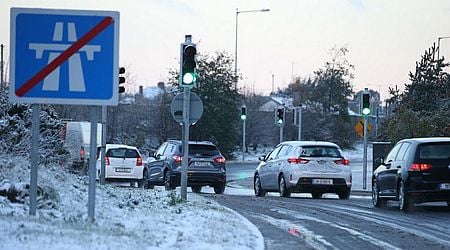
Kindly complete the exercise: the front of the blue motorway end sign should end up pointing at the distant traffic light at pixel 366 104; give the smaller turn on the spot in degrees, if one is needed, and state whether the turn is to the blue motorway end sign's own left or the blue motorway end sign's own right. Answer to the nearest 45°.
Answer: approximately 135° to the blue motorway end sign's own left

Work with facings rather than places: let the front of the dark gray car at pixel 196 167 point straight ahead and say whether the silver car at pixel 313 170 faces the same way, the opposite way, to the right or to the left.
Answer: the same way

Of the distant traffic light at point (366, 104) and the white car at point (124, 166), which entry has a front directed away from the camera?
the white car

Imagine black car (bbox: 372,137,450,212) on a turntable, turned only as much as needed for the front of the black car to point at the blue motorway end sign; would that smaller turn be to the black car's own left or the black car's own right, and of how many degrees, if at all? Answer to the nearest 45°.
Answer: approximately 90° to the black car's own left

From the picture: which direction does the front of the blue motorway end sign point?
toward the camera

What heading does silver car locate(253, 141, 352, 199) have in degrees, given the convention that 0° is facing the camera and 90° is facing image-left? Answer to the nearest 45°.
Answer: approximately 135°

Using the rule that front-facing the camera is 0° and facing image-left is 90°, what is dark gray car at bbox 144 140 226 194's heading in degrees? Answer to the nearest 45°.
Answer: approximately 135°

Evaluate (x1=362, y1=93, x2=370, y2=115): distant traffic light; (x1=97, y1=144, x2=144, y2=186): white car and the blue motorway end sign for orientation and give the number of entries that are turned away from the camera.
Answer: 1

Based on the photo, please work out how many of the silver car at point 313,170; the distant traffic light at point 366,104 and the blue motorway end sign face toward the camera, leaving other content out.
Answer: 2

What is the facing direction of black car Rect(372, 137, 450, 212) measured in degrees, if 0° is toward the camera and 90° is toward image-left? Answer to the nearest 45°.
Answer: approximately 135°

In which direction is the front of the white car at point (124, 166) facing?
away from the camera

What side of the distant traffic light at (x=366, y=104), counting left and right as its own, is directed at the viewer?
front
